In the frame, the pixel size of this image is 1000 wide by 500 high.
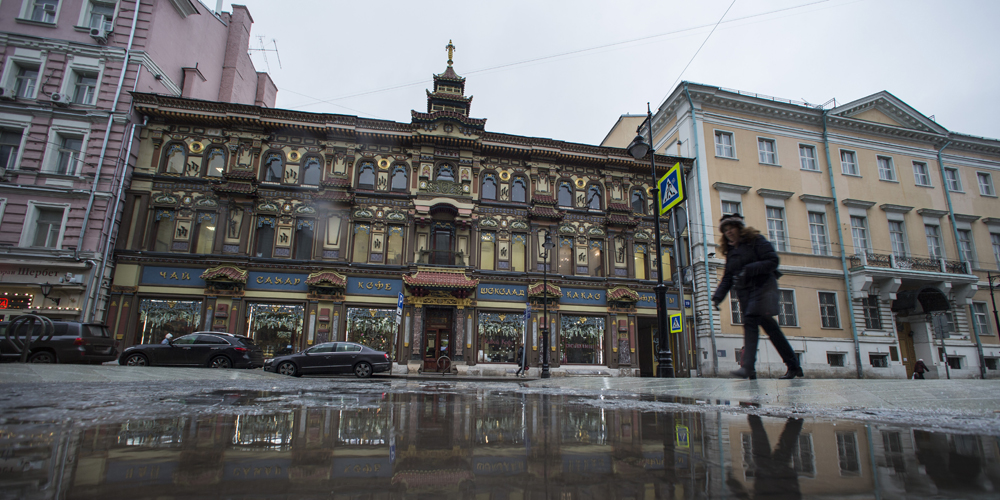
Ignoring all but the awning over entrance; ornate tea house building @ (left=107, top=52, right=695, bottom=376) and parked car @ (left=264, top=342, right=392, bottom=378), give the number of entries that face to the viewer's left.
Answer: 1

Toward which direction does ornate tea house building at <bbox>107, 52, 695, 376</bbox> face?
toward the camera

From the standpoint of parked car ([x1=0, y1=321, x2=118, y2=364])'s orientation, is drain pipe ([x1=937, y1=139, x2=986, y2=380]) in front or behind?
behind

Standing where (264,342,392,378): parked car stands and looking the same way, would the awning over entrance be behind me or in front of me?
behind

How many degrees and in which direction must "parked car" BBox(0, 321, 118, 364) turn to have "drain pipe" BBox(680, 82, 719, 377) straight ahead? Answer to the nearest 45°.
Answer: approximately 135° to its right

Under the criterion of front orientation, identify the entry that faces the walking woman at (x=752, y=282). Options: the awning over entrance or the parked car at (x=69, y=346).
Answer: the awning over entrance

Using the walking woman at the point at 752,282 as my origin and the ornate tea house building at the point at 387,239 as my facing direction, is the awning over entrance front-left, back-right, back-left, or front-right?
front-right

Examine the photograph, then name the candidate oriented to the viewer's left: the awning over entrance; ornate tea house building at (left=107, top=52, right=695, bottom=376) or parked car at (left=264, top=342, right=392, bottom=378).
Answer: the parked car

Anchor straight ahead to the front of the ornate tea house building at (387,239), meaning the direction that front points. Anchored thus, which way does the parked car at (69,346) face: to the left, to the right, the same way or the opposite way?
to the right

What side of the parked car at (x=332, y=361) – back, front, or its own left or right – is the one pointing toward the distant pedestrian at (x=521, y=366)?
back

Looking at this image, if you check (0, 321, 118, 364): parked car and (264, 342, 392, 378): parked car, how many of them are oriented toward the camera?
0

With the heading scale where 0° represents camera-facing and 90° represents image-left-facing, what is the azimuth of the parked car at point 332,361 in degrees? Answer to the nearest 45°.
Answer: approximately 90°

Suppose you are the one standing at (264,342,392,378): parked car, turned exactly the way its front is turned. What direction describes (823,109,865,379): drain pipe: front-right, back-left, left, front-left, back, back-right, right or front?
back

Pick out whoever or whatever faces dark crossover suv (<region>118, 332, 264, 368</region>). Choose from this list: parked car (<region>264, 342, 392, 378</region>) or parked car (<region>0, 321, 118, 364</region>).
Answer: parked car (<region>264, 342, 392, 378</region>)
